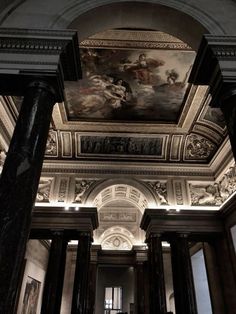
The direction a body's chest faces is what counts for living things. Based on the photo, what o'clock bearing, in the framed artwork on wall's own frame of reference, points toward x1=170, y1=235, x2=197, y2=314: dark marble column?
The dark marble column is roughly at 12 o'clock from the framed artwork on wall.

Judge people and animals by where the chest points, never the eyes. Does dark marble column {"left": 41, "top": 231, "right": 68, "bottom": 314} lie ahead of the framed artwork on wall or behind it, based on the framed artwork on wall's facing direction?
ahead

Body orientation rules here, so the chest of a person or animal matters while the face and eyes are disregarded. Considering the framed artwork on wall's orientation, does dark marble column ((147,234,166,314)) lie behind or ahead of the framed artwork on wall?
ahead

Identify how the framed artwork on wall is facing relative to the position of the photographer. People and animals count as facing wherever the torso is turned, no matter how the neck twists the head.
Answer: facing the viewer and to the right of the viewer

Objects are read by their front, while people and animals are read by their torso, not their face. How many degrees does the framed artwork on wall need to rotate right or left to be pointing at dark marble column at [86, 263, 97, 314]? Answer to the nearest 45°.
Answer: approximately 45° to its left

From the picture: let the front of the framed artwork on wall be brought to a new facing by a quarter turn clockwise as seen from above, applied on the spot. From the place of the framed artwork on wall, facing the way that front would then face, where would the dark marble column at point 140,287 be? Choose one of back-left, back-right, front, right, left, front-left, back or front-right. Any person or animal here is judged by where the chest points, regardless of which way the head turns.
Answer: back-left

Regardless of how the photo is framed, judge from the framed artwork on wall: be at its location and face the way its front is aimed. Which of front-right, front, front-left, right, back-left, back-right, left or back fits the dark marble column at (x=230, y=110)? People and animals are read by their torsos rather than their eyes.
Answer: front-right

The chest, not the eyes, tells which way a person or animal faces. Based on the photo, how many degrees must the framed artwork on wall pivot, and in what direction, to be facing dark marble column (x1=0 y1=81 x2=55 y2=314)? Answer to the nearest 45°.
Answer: approximately 45° to its right
